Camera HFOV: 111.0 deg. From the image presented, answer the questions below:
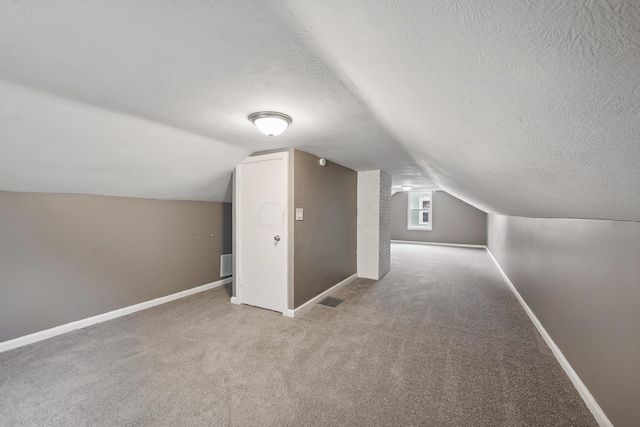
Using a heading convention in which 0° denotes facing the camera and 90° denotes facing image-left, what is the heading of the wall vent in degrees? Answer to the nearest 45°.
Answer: approximately 315°

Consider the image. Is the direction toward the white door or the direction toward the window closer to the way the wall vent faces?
the white door

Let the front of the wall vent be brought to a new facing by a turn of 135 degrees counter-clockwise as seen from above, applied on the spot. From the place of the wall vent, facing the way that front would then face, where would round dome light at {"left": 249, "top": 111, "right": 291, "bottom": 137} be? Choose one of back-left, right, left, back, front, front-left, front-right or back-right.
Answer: back

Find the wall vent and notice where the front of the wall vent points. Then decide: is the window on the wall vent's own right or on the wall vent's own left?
on the wall vent's own left

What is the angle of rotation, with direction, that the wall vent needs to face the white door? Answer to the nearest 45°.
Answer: approximately 45° to its right
